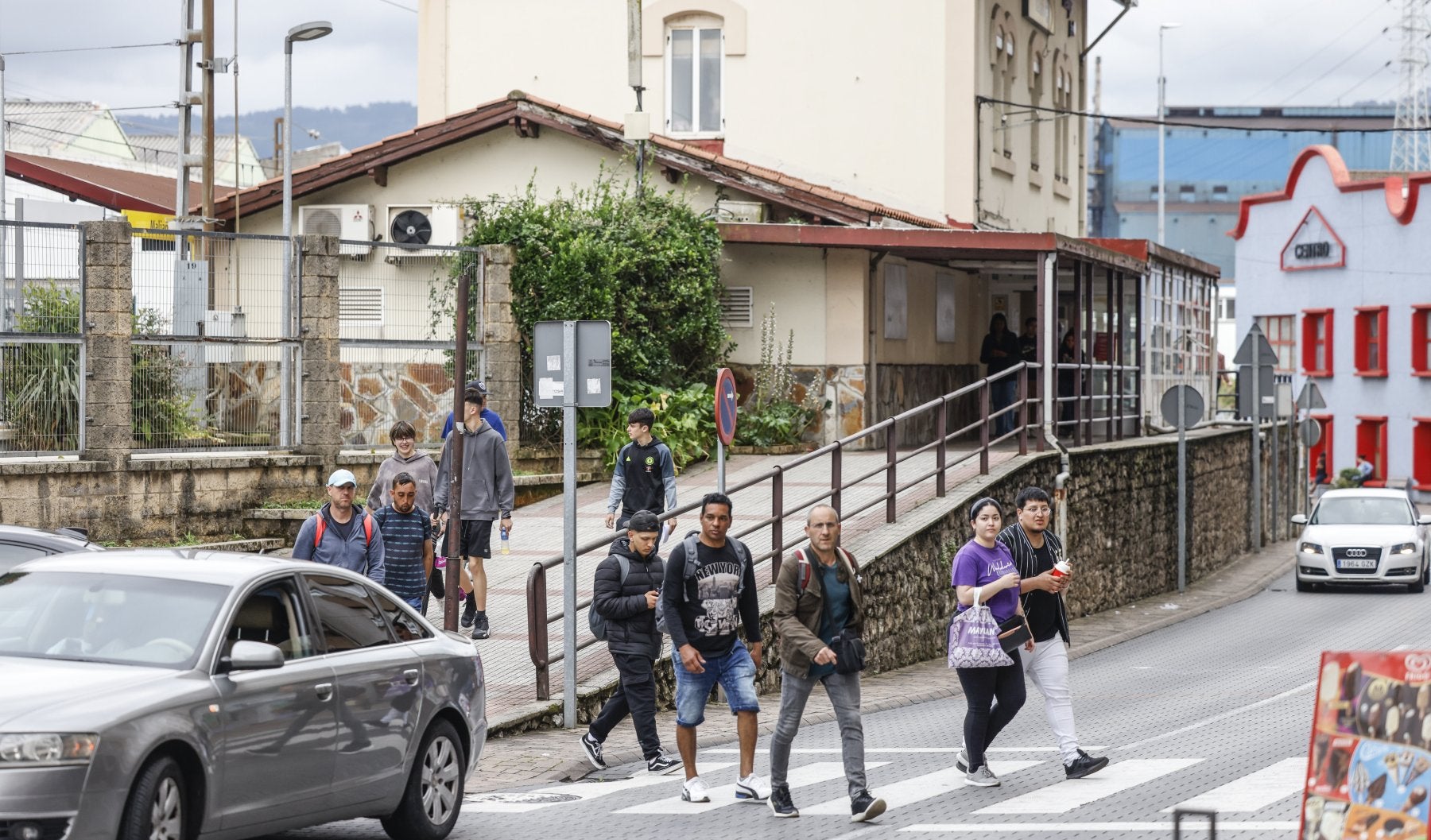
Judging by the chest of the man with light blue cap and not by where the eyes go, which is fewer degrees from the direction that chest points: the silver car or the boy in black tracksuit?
the silver car

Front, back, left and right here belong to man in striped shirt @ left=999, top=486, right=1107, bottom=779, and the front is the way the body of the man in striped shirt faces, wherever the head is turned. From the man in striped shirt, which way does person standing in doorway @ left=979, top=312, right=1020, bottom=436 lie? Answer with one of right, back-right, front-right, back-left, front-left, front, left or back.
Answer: back-left

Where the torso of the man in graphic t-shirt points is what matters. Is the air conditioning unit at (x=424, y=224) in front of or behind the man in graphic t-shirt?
behind

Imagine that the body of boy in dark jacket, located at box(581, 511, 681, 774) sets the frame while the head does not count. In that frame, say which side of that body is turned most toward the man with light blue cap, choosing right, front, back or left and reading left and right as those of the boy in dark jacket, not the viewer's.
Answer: back

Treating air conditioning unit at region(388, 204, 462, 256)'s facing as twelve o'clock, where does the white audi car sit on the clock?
The white audi car is roughly at 9 o'clock from the air conditioning unit.

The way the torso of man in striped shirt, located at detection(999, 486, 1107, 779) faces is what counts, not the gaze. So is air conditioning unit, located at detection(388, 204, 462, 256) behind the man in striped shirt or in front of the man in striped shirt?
behind
